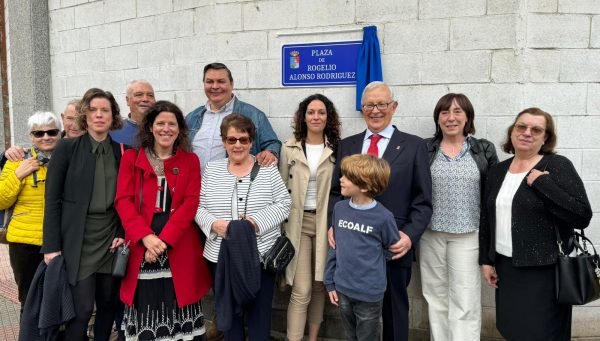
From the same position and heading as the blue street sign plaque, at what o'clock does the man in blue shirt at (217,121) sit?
The man in blue shirt is roughly at 2 o'clock from the blue street sign plaque.

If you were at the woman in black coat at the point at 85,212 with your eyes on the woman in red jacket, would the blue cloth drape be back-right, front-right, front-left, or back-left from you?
front-left

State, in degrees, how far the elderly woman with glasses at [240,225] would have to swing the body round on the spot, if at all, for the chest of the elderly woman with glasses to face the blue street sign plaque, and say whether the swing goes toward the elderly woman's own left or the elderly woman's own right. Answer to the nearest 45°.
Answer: approximately 135° to the elderly woman's own left

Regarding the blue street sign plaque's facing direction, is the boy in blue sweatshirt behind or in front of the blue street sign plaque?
in front

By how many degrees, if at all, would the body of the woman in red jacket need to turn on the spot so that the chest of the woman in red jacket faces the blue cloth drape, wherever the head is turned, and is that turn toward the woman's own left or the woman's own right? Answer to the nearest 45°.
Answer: approximately 90° to the woman's own left

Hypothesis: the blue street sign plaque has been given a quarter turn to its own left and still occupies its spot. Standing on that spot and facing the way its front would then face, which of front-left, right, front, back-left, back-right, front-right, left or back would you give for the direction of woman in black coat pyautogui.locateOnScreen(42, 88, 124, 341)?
back-right

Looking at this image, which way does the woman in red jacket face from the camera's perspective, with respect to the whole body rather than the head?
toward the camera

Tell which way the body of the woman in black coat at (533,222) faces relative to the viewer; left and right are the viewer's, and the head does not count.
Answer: facing the viewer and to the left of the viewer

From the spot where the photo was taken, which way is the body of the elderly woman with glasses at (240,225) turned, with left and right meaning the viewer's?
facing the viewer

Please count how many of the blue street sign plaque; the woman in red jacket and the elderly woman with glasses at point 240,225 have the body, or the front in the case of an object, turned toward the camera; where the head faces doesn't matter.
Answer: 3
